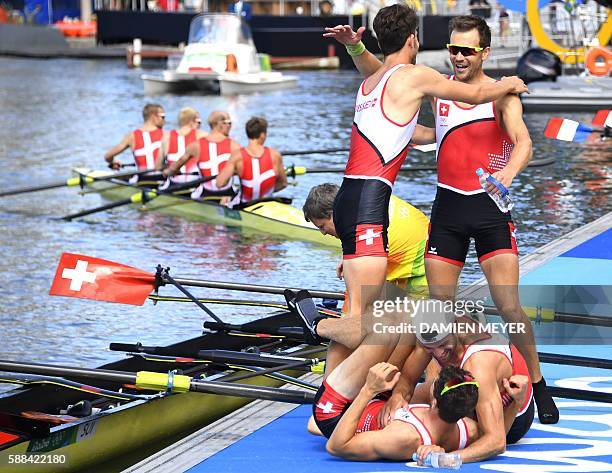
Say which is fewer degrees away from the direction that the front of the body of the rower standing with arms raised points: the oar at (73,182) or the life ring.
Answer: the life ring

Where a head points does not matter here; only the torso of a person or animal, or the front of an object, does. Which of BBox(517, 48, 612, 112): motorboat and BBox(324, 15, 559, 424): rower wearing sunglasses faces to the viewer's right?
the motorboat

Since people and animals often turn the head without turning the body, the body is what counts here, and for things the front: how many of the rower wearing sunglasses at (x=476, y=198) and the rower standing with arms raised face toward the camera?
1

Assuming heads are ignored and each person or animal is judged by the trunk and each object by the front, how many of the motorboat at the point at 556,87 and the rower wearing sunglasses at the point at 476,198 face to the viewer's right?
1

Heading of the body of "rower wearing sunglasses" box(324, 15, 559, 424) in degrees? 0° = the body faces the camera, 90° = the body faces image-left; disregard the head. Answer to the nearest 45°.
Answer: approximately 0°

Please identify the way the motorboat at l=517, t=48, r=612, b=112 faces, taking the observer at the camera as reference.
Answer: facing to the right of the viewer

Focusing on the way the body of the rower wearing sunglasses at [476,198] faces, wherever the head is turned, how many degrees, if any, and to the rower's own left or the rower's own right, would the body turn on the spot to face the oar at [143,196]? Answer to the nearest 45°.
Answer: approximately 135° to the rower's own right

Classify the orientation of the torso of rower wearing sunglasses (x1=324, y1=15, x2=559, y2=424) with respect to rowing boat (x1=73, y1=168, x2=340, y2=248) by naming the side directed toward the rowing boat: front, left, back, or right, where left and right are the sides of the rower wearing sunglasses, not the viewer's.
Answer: back

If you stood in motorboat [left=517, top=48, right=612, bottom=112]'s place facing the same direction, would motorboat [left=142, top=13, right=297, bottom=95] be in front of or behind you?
behind

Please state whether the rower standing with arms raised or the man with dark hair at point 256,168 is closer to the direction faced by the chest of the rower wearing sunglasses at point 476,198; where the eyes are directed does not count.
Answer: the rower standing with arms raised
